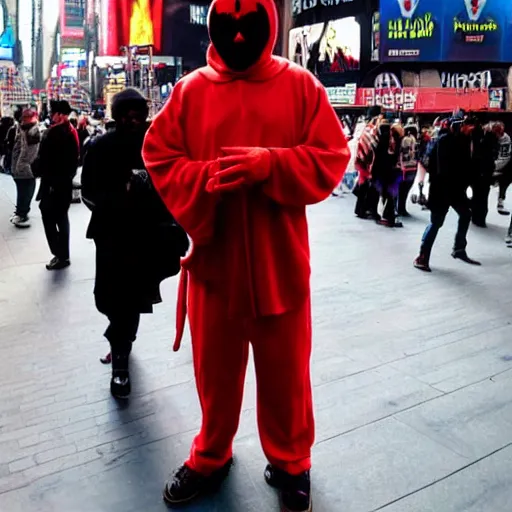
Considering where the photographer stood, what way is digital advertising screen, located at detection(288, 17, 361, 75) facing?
facing the viewer and to the left of the viewer

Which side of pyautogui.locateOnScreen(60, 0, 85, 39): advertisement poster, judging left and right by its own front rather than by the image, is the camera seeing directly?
front

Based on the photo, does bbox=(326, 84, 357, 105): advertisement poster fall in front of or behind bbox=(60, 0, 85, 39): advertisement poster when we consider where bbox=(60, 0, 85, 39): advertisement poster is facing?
in front

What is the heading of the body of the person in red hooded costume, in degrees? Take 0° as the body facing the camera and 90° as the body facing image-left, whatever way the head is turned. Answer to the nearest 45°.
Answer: approximately 0°

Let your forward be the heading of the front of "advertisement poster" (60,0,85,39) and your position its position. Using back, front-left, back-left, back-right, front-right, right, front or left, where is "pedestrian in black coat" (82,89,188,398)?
front

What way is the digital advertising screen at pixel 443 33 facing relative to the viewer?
toward the camera

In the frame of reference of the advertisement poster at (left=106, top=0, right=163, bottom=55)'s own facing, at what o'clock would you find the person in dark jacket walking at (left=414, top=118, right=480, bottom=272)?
The person in dark jacket walking is roughly at 12 o'clock from the advertisement poster.
